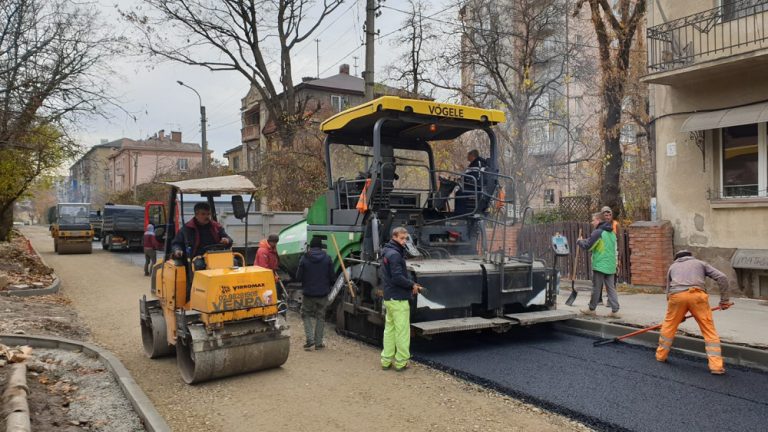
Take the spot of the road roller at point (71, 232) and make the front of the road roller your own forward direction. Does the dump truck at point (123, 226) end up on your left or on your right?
on your left

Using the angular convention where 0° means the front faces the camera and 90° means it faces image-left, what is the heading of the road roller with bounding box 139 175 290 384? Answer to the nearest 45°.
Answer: approximately 315°

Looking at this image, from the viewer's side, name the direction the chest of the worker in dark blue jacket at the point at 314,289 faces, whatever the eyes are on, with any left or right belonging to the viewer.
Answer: facing away from the viewer

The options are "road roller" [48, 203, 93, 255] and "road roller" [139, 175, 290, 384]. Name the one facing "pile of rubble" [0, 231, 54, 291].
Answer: "road roller" [48, 203, 93, 255]

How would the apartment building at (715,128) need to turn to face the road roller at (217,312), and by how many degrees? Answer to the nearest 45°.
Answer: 0° — it already faces it
